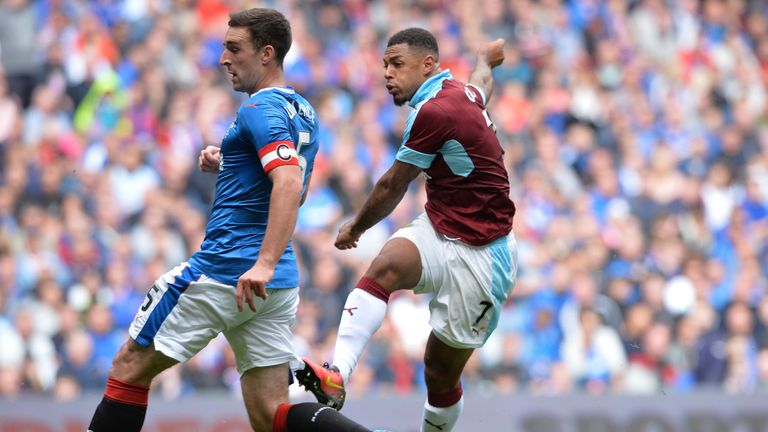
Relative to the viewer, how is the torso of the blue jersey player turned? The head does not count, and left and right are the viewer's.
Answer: facing to the left of the viewer
